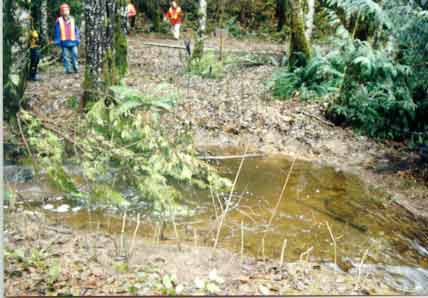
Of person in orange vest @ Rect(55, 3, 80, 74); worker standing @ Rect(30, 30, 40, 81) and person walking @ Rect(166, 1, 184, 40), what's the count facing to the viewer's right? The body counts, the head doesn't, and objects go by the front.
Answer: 1

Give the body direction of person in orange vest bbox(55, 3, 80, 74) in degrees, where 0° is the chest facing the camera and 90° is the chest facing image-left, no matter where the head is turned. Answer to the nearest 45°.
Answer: approximately 0°

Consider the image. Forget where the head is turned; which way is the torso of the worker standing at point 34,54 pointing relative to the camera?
to the viewer's right

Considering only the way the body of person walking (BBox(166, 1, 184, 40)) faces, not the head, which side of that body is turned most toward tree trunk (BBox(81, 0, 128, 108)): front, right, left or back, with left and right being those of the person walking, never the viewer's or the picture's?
front

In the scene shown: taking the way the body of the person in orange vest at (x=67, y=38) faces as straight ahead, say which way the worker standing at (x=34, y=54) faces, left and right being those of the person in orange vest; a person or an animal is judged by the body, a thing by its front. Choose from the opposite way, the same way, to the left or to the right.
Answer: to the left

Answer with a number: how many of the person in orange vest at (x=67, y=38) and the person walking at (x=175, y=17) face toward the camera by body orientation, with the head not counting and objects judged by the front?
2

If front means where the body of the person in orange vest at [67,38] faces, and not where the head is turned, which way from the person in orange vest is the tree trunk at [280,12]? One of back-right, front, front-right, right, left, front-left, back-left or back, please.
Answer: back-left

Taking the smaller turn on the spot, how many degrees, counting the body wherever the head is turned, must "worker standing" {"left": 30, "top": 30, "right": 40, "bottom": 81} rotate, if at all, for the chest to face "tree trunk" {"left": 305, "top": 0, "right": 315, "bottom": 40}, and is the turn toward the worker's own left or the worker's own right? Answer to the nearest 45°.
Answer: approximately 45° to the worker's own left
